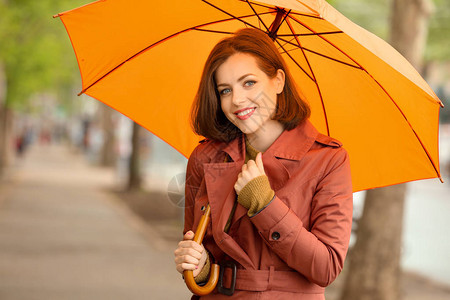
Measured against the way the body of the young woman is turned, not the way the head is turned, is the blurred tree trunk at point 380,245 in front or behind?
behind

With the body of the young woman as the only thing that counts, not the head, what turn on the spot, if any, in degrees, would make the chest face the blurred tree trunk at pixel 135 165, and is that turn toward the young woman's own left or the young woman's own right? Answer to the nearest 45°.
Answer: approximately 135° to the young woman's own right

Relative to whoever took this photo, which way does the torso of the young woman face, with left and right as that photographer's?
facing the viewer and to the left of the viewer

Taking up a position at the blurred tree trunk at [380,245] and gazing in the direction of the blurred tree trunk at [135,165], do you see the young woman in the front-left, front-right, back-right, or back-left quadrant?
back-left

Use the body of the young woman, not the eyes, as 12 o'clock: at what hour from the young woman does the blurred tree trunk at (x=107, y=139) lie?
The blurred tree trunk is roughly at 4 o'clock from the young woman.

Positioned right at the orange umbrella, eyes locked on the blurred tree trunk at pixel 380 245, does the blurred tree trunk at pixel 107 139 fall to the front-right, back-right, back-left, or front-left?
front-left
